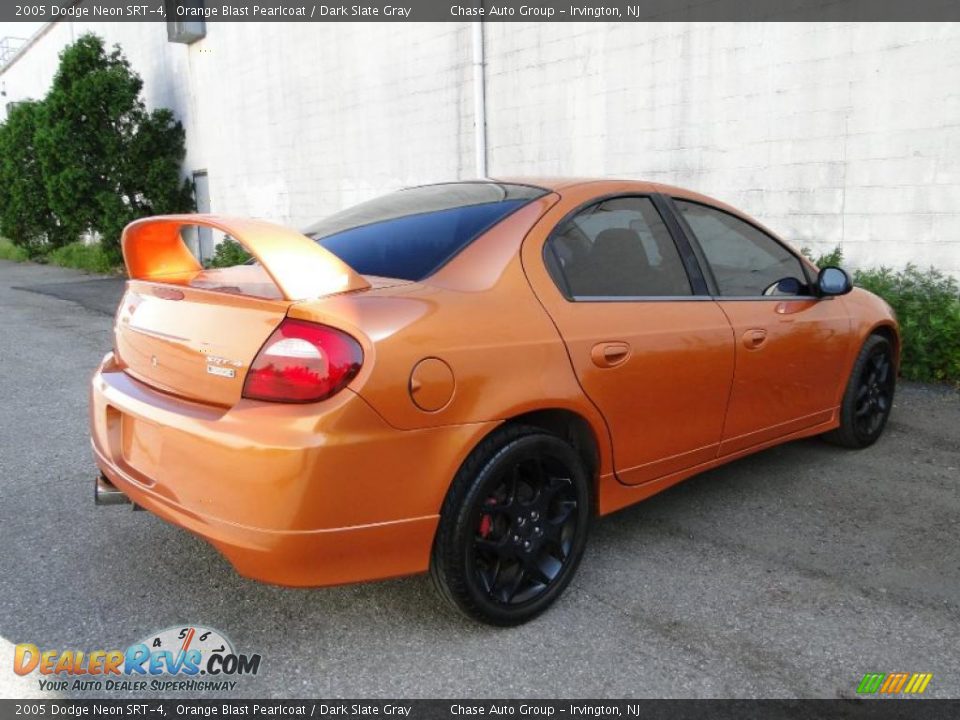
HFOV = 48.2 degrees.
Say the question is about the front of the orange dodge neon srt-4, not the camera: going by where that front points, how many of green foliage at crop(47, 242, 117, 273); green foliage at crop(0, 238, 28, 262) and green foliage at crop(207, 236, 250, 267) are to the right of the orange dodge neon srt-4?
0

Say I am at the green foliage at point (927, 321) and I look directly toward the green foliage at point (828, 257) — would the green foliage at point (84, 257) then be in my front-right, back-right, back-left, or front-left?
front-left

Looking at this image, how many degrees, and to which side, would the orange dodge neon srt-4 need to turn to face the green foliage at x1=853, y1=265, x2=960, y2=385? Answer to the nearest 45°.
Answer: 0° — it already faces it

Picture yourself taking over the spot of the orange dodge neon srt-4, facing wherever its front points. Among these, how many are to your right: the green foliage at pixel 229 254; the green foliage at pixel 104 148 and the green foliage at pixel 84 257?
0

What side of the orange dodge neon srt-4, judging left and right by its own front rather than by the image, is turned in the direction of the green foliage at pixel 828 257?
front

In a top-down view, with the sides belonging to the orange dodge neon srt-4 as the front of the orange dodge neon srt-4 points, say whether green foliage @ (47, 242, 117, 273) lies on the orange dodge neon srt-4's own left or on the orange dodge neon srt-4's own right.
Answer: on the orange dodge neon srt-4's own left

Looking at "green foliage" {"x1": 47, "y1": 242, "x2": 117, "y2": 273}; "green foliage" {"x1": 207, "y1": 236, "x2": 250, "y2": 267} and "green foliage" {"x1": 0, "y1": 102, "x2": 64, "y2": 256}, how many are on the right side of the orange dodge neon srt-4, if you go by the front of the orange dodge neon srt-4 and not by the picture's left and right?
0

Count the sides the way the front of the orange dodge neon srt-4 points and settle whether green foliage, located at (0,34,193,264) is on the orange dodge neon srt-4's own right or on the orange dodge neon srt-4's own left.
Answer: on the orange dodge neon srt-4's own left

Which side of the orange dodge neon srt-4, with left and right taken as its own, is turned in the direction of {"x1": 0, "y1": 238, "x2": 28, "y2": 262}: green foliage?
left

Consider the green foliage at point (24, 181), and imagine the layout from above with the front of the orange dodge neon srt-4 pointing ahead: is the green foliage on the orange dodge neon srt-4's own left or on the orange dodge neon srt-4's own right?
on the orange dodge neon srt-4's own left

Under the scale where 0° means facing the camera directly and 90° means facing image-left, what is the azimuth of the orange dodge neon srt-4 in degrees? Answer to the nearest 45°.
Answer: approximately 225°
